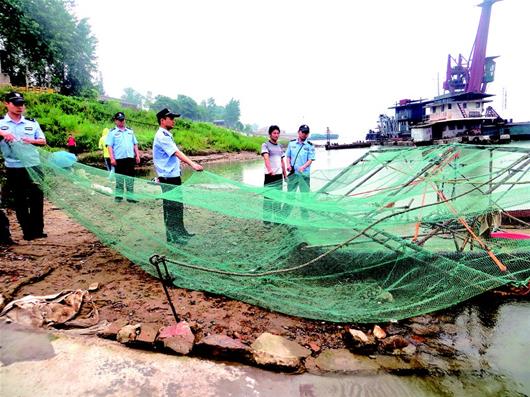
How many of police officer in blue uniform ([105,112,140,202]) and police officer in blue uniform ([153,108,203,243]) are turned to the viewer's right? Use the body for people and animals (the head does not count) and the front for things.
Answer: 1

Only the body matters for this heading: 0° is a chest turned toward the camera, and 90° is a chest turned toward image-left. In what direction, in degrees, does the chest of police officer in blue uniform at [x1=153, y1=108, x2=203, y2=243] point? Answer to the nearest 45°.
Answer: approximately 270°

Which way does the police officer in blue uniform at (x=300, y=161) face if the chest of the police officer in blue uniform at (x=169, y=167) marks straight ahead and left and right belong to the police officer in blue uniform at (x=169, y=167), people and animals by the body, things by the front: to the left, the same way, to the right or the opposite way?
to the right

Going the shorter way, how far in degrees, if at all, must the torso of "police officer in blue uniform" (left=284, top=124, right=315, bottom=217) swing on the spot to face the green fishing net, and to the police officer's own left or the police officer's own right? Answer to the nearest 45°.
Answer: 0° — they already face it

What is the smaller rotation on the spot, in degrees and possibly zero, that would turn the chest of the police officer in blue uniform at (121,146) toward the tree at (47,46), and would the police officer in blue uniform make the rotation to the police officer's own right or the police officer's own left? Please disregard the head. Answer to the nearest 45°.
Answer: approximately 180°

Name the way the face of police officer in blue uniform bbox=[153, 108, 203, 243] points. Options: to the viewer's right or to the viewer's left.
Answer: to the viewer's right

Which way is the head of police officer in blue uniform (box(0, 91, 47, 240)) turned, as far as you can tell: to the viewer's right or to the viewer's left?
to the viewer's right

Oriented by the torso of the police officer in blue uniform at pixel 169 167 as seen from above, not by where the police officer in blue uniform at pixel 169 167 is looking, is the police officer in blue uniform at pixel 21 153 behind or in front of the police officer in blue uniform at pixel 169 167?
behind

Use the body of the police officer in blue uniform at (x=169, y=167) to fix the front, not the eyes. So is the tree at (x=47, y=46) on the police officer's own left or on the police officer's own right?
on the police officer's own left
